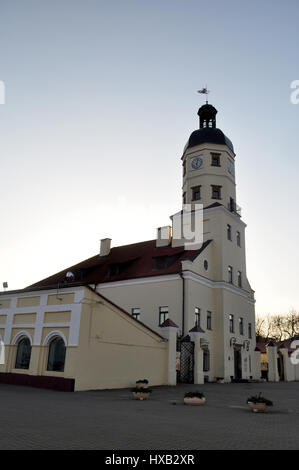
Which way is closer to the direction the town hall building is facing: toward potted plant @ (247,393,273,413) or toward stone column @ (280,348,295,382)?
the potted plant

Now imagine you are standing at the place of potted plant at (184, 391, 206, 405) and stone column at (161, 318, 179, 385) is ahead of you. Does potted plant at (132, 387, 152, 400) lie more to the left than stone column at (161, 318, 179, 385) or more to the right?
left

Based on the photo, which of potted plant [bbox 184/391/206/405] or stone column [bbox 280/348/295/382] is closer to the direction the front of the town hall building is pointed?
the potted plant

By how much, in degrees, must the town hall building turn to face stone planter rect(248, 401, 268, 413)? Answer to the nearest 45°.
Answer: approximately 45° to its right

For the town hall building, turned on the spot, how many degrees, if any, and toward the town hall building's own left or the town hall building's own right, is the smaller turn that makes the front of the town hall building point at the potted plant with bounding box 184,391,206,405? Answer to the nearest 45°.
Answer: approximately 45° to the town hall building's own right

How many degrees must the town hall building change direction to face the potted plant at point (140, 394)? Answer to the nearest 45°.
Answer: approximately 45° to its right

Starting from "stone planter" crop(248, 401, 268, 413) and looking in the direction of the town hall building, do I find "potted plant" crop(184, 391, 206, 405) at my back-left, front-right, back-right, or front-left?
front-left

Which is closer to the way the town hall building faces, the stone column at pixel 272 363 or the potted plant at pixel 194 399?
the potted plant

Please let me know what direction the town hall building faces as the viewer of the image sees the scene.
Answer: facing the viewer and to the right of the viewer

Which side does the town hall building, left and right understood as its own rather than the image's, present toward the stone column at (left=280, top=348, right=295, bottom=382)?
left
